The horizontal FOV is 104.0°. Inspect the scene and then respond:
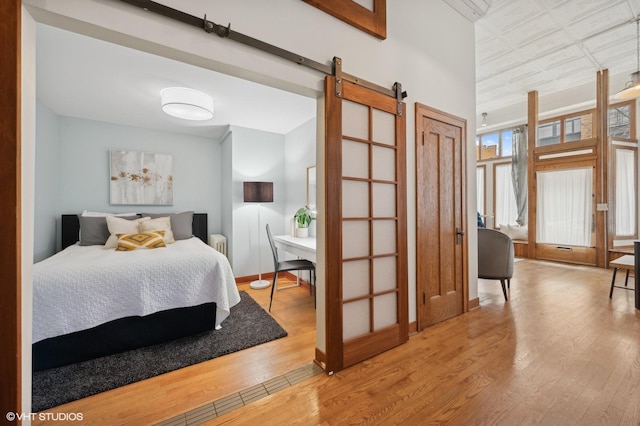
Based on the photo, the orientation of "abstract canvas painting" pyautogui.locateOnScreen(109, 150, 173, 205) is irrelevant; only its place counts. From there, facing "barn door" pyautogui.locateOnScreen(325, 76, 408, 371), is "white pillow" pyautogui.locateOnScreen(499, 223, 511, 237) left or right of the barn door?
left

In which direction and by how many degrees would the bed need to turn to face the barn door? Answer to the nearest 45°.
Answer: approximately 45° to its left

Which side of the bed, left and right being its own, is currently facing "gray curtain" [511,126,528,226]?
left

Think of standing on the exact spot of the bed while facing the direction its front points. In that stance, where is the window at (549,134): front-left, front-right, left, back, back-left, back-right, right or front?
left

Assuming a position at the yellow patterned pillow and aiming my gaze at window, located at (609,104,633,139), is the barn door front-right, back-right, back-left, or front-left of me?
front-right

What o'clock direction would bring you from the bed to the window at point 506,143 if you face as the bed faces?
The window is roughly at 9 o'clock from the bed.

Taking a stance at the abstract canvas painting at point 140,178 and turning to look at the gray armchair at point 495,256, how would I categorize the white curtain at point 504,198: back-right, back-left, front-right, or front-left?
front-left

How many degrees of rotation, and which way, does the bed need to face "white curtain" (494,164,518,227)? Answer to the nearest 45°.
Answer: approximately 90° to its left

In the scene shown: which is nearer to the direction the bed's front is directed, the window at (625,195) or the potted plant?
the window

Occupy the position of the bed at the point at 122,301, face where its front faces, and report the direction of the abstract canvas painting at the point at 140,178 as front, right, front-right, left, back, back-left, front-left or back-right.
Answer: back

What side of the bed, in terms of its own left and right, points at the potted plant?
left

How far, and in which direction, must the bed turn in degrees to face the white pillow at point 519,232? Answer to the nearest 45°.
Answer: approximately 90° to its left

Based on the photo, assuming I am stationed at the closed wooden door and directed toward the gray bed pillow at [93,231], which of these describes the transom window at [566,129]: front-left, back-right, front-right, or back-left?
back-right

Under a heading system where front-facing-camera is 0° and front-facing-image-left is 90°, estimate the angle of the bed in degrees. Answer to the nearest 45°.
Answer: approximately 0°
